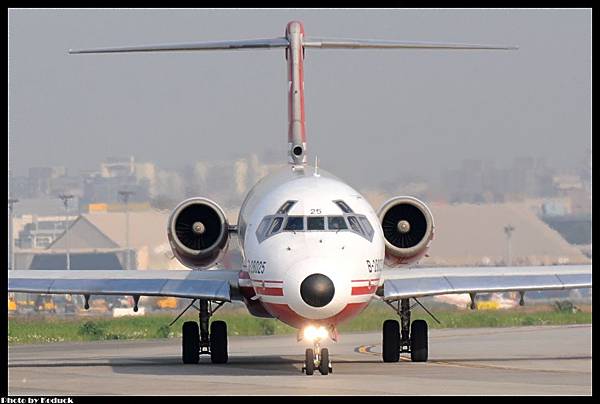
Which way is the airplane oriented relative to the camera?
toward the camera

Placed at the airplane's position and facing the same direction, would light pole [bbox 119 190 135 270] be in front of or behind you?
behind
